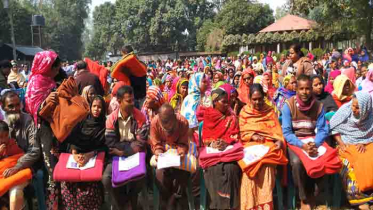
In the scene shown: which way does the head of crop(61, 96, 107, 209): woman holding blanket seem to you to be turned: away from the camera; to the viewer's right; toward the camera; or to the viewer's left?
toward the camera

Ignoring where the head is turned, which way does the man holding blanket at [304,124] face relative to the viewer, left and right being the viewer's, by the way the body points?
facing the viewer

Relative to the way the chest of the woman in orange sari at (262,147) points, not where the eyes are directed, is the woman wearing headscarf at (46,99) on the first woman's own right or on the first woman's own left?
on the first woman's own right

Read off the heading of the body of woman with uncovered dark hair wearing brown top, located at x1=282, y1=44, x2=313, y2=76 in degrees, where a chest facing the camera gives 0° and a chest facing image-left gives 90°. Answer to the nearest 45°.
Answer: approximately 45°

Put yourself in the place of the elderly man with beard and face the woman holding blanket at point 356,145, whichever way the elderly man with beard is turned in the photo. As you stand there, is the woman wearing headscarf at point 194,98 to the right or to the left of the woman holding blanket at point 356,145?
left

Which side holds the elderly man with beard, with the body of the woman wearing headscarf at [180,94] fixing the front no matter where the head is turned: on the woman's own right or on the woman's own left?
on the woman's own right

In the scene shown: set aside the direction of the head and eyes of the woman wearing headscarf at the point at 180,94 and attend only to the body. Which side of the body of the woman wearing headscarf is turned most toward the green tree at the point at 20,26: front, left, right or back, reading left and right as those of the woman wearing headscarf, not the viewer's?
back

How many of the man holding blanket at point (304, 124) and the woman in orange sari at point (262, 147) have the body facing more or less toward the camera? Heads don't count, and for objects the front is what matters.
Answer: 2

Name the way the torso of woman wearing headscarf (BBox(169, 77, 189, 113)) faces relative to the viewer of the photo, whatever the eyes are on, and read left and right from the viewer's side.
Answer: facing the viewer and to the right of the viewer

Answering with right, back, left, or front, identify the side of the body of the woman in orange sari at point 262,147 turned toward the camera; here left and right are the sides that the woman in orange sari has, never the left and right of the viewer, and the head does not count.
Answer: front
